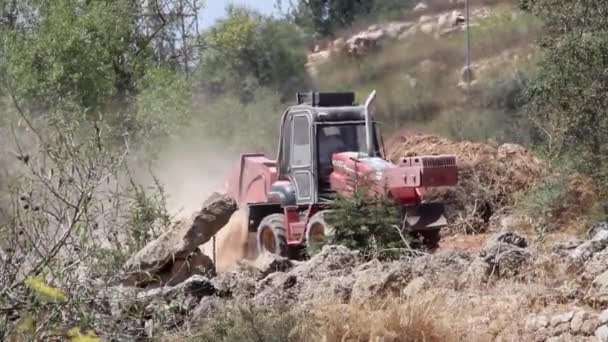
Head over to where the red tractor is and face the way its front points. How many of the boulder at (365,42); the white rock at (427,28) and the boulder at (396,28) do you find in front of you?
0

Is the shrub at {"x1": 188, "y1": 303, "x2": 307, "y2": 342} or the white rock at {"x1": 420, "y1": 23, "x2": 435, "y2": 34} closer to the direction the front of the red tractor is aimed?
the shrub

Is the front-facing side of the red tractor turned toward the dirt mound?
no

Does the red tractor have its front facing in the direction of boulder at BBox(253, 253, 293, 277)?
no

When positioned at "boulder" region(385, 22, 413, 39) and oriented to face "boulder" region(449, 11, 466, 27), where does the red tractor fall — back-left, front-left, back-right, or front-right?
back-right

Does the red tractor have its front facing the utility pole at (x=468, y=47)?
no
